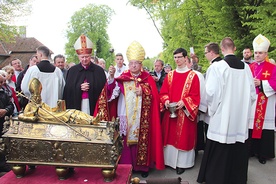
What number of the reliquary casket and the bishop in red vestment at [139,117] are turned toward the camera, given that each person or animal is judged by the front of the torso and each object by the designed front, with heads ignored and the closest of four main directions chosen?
2

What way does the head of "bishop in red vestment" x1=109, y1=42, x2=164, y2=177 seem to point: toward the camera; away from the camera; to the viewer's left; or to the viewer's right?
toward the camera

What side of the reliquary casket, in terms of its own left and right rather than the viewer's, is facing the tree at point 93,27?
back

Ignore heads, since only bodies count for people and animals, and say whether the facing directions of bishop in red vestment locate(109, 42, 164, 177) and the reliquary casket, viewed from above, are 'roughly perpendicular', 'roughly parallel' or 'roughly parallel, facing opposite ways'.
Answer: roughly parallel

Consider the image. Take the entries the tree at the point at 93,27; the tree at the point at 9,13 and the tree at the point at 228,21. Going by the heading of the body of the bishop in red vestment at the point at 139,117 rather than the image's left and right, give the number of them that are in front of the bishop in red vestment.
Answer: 0

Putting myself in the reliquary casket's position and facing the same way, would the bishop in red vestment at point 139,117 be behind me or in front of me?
behind

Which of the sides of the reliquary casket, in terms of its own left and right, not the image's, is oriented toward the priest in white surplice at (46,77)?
back

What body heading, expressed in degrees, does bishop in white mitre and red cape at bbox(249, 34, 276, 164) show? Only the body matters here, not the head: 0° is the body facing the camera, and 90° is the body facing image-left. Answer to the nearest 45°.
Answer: approximately 45°

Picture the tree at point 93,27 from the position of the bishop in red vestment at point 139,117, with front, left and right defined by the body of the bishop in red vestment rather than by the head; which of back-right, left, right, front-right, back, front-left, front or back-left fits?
back

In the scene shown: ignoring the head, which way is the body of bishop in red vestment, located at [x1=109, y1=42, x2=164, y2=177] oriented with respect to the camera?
toward the camera

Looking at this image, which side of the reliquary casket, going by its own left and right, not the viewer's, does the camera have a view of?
front

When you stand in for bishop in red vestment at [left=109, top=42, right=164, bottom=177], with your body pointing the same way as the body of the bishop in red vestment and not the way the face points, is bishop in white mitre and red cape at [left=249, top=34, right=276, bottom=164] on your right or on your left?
on your left
